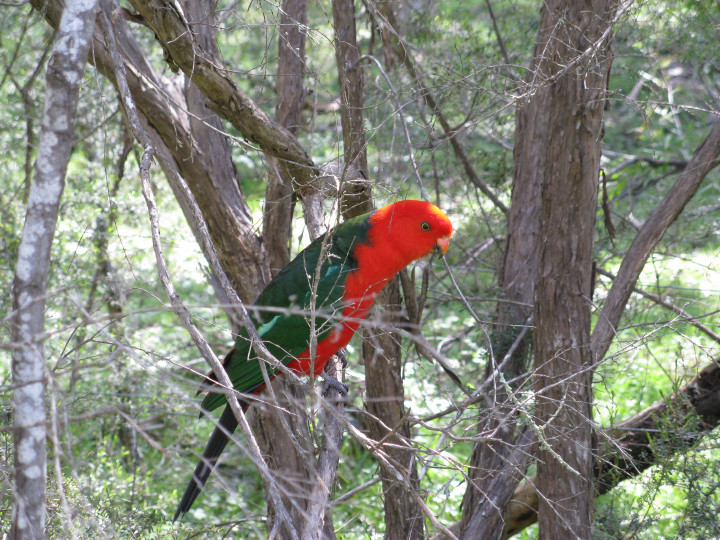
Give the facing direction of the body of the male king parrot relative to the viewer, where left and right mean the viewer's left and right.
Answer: facing to the right of the viewer

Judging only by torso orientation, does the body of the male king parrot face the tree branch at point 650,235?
yes

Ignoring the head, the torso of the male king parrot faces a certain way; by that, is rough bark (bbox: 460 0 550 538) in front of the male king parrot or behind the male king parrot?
in front

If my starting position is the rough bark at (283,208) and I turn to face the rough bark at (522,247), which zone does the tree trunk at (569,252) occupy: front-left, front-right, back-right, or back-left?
front-right

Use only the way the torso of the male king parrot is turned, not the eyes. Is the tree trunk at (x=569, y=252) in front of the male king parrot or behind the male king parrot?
in front
